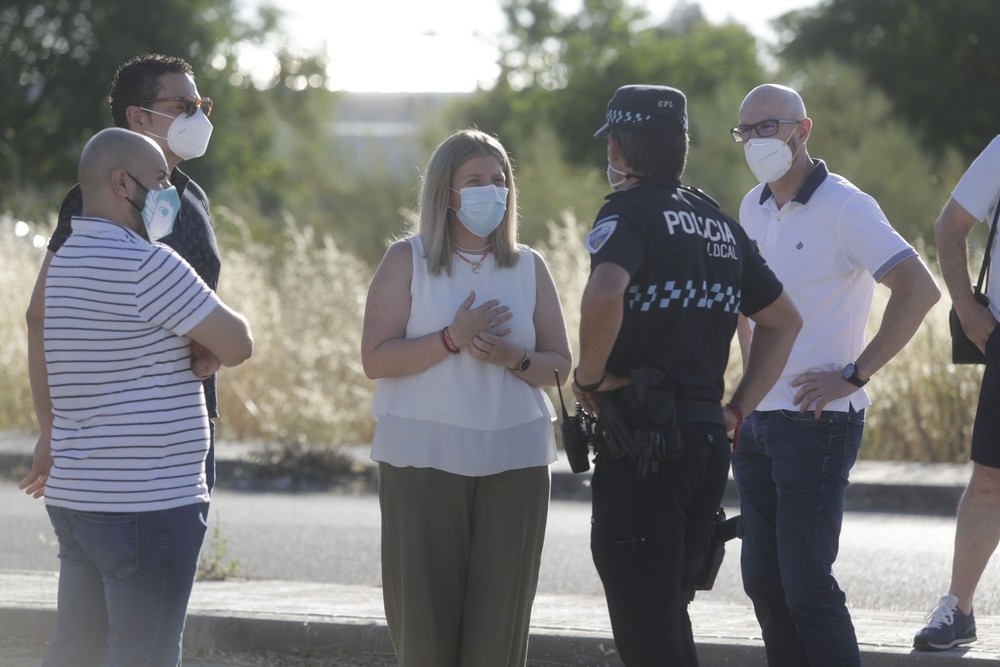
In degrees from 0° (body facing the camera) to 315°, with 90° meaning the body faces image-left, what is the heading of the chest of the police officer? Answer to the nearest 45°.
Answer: approximately 135°

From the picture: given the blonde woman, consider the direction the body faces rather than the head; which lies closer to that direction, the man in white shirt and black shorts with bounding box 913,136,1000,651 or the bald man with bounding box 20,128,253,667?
the bald man

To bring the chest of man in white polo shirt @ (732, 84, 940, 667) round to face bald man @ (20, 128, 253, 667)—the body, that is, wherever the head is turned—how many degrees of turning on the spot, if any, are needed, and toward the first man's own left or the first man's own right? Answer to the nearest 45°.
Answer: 0° — they already face them

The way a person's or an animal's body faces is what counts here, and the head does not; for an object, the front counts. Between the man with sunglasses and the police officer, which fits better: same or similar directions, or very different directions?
very different directions

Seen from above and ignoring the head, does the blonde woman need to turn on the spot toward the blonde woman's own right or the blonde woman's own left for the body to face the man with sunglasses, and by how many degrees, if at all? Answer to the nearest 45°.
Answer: approximately 90° to the blonde woman's own right

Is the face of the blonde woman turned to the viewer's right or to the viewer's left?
to the viewer's right

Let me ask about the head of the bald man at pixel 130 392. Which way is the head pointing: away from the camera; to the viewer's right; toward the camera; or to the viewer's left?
to the viewer's right

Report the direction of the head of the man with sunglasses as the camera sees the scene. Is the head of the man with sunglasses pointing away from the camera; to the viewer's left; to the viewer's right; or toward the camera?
to the viewer's right

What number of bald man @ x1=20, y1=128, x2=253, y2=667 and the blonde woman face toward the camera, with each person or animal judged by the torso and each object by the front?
1
